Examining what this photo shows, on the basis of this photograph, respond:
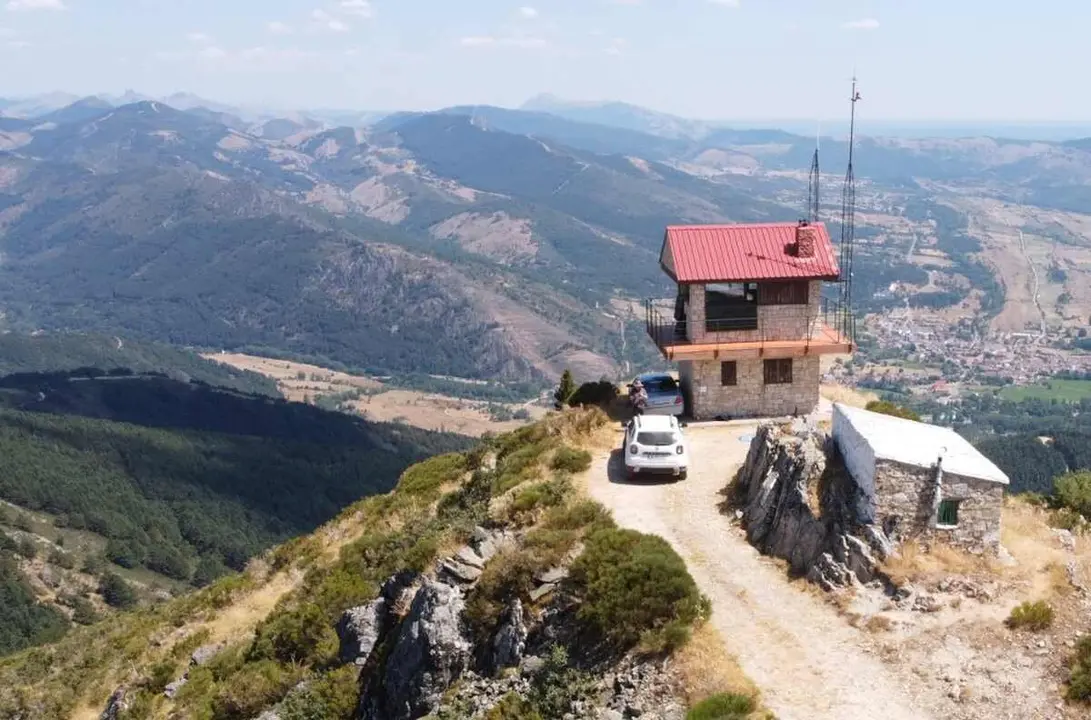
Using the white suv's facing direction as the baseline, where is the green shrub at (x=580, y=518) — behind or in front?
behind

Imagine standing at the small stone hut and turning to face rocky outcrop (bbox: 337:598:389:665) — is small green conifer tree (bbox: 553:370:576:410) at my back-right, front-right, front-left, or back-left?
front-right

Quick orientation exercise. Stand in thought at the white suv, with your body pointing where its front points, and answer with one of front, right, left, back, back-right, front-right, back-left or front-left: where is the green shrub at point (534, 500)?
back-left

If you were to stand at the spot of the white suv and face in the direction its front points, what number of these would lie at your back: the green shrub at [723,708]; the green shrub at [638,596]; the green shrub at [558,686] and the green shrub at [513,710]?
4

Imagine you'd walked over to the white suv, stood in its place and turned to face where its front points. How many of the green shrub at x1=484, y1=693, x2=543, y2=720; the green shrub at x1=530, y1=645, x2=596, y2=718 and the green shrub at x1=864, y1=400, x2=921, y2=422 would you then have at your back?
2

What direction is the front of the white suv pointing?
away from the camera

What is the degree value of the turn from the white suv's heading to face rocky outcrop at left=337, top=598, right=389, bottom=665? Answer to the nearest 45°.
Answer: approximately 135° to its left

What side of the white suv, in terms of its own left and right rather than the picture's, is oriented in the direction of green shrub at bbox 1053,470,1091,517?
right

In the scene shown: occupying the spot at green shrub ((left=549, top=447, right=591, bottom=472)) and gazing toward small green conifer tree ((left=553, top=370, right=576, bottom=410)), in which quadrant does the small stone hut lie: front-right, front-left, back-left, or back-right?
back-right

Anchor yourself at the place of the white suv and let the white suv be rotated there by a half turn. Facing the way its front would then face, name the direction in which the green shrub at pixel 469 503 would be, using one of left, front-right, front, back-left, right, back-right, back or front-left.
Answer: right

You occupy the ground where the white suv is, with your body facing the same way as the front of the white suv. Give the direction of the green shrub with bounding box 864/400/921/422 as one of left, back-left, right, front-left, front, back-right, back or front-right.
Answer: front-right

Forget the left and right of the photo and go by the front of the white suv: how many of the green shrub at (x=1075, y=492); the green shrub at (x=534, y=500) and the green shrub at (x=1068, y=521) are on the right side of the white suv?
2

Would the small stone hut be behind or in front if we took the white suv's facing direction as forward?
behind

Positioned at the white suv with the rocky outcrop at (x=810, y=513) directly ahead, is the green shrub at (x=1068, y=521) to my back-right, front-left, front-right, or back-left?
front-left
